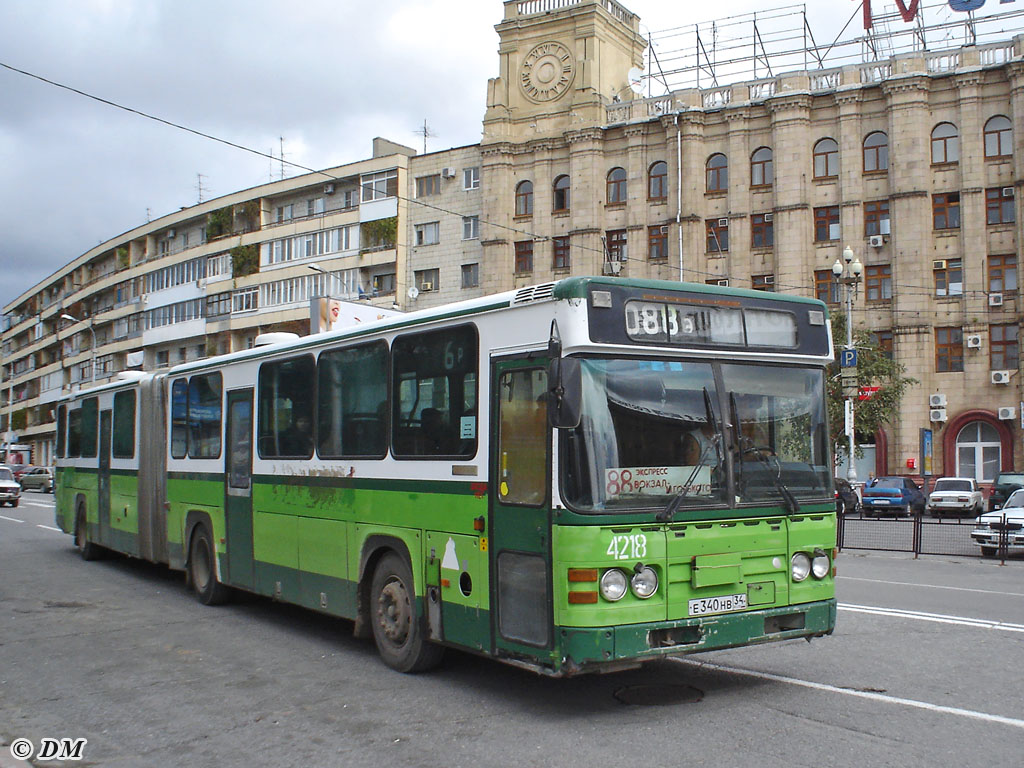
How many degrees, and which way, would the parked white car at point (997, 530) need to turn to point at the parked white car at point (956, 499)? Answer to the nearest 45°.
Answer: approximately 135° to its right

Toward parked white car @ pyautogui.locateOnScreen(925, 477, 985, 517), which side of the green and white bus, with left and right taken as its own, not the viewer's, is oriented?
left

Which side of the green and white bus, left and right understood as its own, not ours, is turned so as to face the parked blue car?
left

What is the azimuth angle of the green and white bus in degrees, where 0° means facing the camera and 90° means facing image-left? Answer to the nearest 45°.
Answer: approximately 315°

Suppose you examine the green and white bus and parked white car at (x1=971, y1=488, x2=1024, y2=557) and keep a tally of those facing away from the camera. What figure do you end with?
0

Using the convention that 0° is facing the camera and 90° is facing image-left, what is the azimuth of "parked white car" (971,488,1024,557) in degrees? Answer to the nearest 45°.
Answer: approximately 45°

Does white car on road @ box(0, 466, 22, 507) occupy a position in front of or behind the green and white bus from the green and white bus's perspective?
behind

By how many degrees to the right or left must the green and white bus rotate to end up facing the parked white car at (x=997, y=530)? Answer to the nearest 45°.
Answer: approximately 90° to its left

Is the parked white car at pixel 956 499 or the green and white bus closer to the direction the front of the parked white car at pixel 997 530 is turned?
the green and white bus
